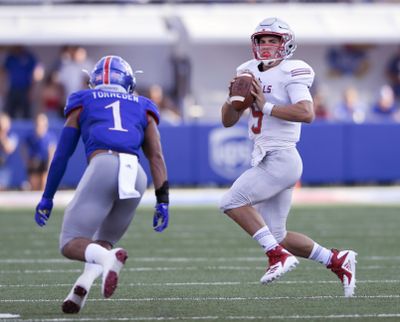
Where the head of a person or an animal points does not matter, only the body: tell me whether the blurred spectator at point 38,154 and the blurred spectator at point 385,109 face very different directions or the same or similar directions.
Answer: same or similar directions

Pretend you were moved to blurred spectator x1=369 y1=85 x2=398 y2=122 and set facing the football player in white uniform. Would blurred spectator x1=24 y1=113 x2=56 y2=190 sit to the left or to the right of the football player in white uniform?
right

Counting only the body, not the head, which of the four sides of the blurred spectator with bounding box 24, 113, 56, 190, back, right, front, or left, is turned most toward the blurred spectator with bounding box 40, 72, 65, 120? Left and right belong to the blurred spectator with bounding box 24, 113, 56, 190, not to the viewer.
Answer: back

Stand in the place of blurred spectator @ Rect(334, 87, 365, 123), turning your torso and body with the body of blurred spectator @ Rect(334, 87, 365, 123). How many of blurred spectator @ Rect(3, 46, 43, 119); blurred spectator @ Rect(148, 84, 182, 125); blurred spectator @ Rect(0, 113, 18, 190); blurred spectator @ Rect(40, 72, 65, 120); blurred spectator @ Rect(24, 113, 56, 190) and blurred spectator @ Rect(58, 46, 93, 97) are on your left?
0

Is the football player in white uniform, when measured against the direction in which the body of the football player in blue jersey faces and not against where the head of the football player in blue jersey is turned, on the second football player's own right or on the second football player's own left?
on the second football player's own right

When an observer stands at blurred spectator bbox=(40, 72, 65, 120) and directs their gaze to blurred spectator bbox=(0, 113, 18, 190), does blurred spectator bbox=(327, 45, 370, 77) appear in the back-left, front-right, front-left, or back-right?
back-left

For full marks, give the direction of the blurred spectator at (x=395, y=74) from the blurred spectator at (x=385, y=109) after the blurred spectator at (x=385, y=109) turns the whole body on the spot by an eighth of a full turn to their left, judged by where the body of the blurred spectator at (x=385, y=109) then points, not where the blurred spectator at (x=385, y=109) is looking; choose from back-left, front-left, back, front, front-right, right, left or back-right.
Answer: back-left

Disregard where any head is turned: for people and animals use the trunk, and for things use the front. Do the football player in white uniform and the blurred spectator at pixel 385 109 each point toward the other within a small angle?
no

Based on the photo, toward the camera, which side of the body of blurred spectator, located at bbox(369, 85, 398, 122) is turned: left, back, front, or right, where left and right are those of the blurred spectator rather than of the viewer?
front

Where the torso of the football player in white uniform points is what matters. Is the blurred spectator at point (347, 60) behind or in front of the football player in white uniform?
behind

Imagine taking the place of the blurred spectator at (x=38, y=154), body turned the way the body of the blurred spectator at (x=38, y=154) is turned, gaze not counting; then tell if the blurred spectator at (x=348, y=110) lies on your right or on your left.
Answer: on your left

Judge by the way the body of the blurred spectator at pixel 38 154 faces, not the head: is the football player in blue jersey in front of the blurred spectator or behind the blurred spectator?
in front

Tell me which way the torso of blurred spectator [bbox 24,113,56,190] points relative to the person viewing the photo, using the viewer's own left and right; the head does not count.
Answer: facing the viewer

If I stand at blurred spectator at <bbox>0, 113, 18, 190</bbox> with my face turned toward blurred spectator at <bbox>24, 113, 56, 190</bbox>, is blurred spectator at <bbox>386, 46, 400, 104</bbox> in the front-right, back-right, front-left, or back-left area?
front-left

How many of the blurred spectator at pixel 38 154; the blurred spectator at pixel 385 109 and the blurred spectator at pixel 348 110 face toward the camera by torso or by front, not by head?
3

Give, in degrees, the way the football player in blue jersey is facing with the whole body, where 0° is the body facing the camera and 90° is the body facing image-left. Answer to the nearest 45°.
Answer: approximately 180°

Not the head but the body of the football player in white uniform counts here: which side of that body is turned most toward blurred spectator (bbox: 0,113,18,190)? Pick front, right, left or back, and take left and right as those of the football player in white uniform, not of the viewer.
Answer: right

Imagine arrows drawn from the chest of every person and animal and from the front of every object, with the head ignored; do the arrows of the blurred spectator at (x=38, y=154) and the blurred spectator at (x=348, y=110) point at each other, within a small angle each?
no

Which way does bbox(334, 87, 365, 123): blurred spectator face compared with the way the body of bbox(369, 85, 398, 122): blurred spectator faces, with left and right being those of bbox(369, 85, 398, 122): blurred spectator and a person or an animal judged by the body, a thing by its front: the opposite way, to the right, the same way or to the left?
the same way

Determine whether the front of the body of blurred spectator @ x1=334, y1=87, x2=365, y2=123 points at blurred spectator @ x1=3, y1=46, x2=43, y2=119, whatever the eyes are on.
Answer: no
